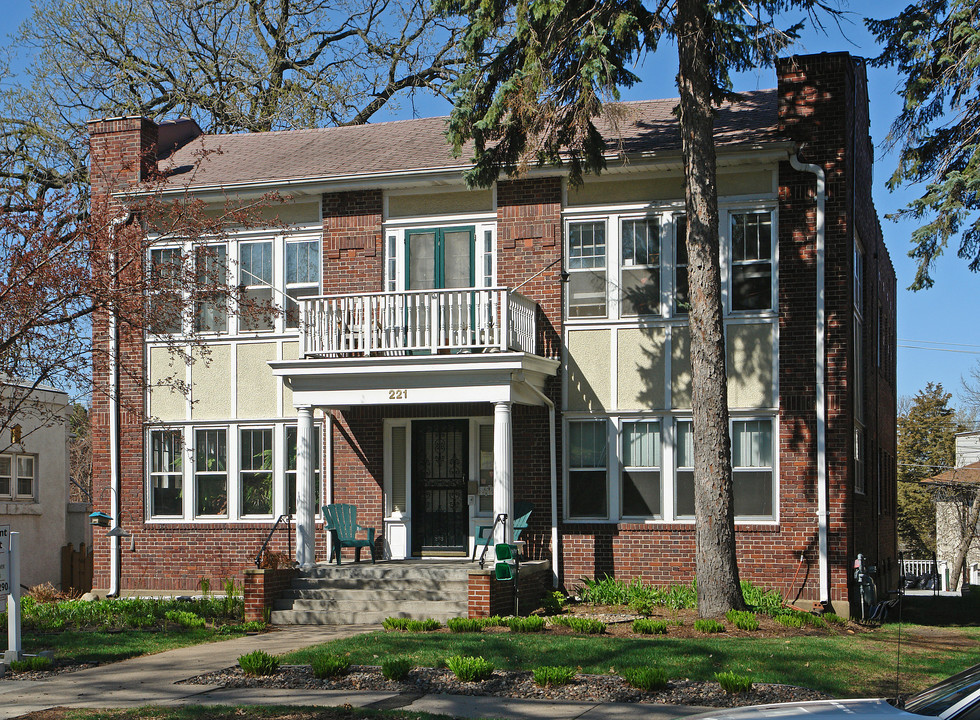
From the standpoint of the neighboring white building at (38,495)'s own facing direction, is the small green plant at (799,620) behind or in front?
in front

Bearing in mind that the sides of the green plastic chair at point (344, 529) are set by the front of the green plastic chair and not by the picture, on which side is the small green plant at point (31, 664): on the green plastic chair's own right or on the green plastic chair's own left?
on the green plastic chair's own right

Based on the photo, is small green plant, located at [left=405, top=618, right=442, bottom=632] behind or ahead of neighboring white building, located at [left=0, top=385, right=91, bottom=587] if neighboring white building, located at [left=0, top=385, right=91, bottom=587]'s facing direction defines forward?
ahead

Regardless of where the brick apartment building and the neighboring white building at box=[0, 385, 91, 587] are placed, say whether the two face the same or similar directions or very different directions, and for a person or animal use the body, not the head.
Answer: same or similar directions

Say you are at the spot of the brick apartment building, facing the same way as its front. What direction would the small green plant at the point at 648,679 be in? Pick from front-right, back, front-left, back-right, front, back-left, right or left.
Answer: front

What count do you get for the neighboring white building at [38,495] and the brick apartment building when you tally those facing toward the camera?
2

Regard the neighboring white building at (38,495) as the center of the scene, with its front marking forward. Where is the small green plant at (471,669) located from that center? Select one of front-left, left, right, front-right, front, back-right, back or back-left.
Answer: front

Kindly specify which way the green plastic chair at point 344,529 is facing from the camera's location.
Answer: facing the viewer and to the right of the viewer

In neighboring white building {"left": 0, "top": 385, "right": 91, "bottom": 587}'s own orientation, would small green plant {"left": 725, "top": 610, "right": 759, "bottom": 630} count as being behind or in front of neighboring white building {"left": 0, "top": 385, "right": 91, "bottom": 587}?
in front

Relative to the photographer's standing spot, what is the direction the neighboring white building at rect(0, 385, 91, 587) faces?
facing the viewer

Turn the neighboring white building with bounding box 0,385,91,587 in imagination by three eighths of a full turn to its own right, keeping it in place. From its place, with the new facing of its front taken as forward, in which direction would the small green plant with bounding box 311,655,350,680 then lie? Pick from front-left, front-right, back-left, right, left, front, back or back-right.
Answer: back-left

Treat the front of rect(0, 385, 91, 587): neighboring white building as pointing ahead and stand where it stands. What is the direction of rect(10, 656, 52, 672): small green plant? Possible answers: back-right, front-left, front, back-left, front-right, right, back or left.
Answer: front
